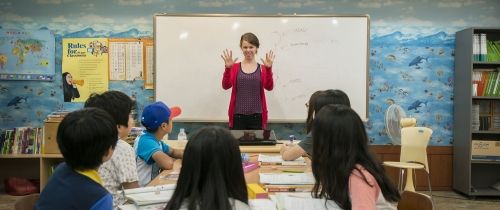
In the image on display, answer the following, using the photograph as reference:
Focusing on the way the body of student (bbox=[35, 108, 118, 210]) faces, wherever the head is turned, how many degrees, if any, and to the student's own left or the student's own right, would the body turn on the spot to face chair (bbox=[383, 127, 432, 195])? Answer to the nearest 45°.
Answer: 0° — they already face it

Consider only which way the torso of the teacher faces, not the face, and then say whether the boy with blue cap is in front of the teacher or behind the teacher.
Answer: in front

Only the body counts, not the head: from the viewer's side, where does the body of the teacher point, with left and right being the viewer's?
facing the viewer

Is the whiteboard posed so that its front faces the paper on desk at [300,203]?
yes

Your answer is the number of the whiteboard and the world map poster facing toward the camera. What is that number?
2

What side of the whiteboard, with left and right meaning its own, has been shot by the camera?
front

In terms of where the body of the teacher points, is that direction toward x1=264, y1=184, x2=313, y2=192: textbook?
yes

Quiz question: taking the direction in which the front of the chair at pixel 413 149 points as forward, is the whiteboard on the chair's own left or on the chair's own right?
on the chair's own right

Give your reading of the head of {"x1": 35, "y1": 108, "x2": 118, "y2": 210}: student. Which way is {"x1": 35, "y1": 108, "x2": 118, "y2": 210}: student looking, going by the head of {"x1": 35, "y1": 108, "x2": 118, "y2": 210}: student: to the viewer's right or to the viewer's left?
to the viewer's right

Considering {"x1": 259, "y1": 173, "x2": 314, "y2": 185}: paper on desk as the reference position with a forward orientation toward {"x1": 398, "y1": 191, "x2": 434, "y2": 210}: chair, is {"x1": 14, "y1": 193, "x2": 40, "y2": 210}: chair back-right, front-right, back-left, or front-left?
back-right

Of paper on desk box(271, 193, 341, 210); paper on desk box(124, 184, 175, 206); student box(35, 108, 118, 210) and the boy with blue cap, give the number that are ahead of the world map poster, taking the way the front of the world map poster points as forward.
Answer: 4

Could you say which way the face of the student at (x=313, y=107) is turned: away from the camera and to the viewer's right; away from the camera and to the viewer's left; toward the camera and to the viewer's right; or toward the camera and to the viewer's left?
away from the camera and to the viewer's left

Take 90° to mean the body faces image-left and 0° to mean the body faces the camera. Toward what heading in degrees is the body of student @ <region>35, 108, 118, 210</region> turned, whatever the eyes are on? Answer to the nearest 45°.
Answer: approximately 225°

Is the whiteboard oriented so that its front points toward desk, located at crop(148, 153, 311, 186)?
yes

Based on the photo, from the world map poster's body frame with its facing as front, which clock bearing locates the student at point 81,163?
The student is roughly at 12 o'clock from the world map poster.

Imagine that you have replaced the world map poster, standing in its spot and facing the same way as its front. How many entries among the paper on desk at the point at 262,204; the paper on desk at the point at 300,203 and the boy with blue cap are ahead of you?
3

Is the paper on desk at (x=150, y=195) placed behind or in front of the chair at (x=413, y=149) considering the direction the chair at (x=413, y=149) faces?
in front
